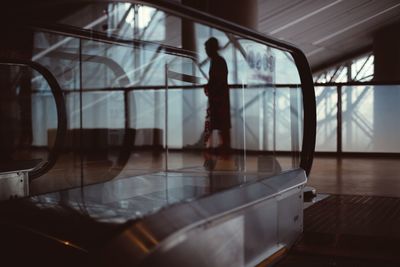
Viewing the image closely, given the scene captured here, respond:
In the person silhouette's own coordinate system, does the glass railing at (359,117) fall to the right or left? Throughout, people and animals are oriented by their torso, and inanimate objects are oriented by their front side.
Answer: on its right

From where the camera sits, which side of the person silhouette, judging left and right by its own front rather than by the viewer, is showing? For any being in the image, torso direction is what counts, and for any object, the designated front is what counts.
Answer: left
